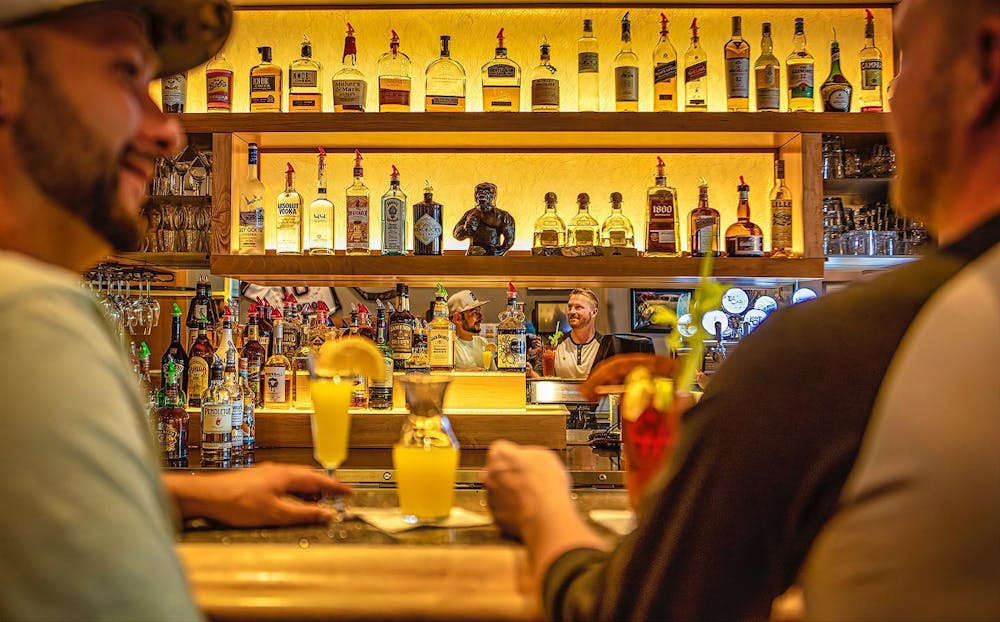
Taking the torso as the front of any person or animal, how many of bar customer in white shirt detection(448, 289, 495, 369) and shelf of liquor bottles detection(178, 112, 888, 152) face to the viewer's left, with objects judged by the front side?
0

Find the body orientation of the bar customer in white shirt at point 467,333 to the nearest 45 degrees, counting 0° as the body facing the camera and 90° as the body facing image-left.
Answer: approximately 315°

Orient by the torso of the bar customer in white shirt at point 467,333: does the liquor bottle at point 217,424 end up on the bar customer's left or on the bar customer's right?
on the bar customer's right

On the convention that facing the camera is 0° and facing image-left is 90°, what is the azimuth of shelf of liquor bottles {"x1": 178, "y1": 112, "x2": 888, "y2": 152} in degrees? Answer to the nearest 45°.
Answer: approximately 0°

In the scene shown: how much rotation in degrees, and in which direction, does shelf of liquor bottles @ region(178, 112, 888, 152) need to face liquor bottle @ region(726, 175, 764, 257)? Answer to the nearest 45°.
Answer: approximately 90° to its left
